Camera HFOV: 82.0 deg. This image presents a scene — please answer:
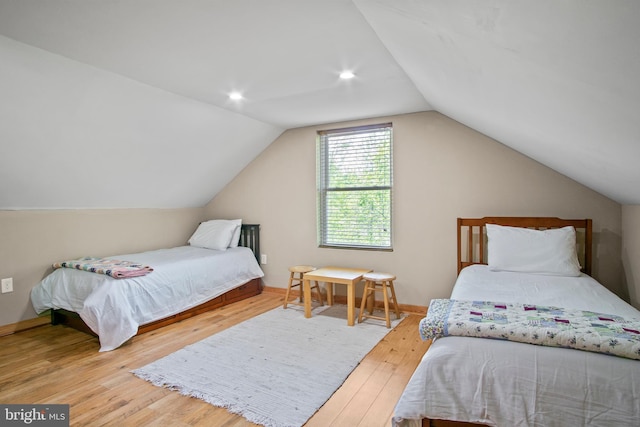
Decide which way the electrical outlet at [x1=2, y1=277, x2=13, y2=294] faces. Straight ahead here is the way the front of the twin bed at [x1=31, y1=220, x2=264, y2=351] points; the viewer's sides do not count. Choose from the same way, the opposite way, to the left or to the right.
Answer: to the left

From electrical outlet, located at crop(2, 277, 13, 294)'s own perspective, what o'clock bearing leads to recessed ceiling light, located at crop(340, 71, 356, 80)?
The recessed ceiling light is roughly at 12 o'clock from the electrical outlet.

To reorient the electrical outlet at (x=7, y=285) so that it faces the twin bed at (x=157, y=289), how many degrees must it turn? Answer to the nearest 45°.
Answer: approximately 90° to its left

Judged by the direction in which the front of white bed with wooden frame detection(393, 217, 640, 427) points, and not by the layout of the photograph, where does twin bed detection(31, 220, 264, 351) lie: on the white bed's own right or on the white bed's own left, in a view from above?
on the white bed's own right

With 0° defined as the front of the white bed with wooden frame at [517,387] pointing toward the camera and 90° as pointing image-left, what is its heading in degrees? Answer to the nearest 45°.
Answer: approximately 0°

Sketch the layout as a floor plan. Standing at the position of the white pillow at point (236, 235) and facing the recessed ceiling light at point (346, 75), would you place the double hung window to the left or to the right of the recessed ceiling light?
left

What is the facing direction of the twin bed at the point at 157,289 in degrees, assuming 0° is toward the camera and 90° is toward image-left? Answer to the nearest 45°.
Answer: approximately 45°

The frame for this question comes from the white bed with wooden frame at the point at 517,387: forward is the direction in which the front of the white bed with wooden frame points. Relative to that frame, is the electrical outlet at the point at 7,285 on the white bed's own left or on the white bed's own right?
on the white bed's own right

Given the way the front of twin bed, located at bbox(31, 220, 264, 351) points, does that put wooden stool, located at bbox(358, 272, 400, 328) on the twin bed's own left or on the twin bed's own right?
on the twin bed's own left

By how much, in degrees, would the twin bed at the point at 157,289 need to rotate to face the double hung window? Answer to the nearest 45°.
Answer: approximately 135° to its left
